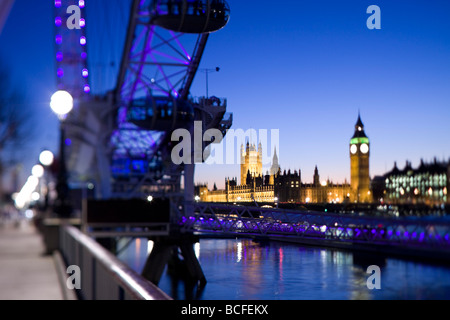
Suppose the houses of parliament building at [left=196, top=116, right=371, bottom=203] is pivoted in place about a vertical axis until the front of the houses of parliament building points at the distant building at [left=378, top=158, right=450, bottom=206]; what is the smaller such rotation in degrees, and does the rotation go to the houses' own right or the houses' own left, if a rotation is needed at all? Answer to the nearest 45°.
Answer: approximately 135° to the houses' own left

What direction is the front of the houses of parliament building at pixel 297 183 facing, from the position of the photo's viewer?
facing the viewer and to the left of the viewer

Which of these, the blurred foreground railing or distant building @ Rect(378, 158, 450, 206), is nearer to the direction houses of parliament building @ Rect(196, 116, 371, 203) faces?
the blurred foreground railing

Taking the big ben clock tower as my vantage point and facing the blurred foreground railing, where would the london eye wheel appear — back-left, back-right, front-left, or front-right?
front-right
